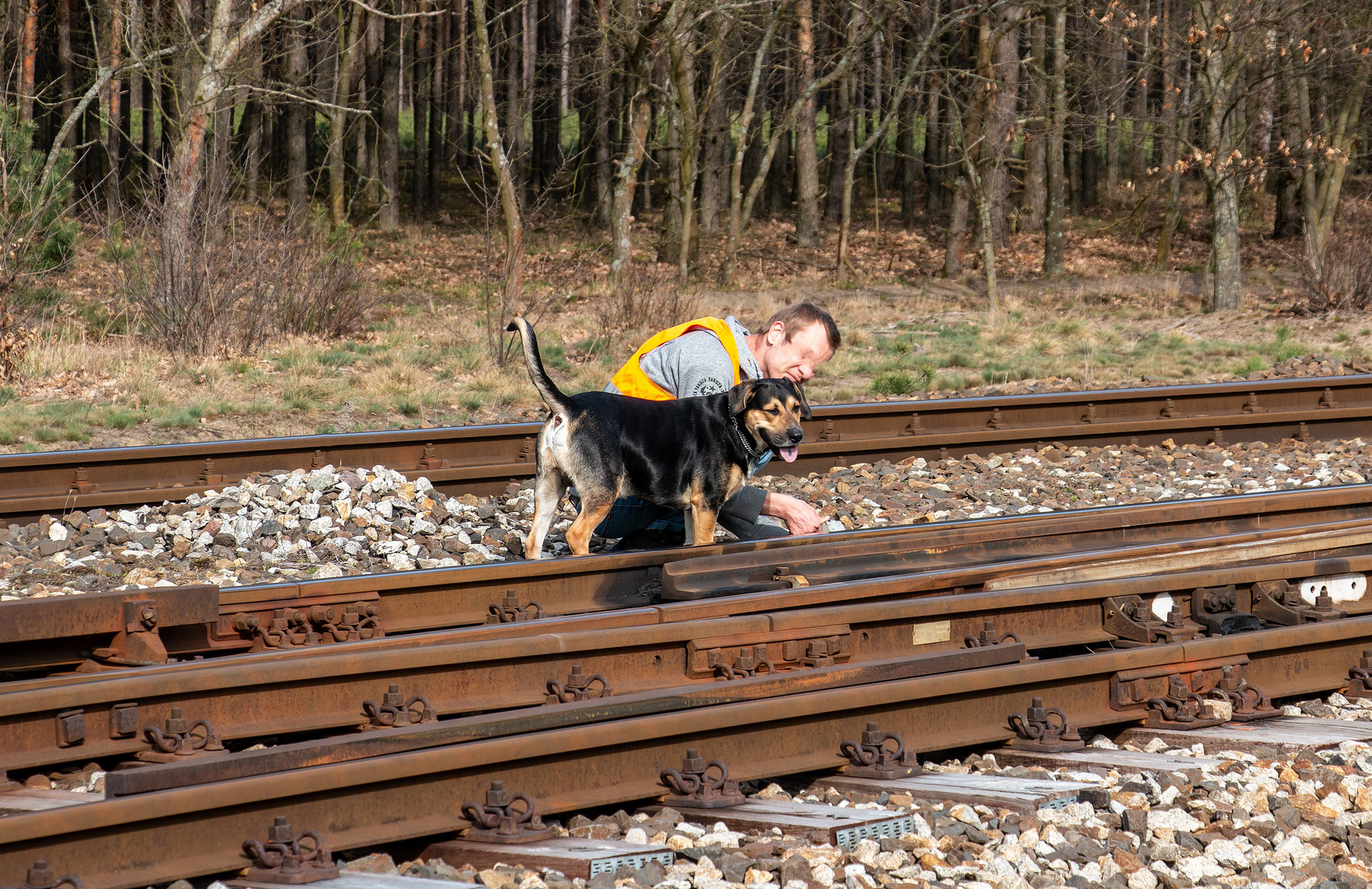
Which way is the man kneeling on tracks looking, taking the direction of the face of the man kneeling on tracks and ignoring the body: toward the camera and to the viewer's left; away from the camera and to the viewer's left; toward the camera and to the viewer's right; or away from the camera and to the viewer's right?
toward the camera and to the viewer's right

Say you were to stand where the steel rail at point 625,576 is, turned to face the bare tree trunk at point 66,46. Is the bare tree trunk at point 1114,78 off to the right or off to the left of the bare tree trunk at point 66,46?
right

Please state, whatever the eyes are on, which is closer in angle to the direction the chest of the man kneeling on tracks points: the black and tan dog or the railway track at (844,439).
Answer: the railway track

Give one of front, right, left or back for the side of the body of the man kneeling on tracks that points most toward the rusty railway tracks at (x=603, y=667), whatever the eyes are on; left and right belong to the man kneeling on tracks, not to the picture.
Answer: right

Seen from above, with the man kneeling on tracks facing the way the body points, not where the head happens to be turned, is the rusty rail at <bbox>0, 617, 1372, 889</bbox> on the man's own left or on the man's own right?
on the man's own right

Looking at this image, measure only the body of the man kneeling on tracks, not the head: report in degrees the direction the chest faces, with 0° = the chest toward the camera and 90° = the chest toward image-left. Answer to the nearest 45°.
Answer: approximately 270°

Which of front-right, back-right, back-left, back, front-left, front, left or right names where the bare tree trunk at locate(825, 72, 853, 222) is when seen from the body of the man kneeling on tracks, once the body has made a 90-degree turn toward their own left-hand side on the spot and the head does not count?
front

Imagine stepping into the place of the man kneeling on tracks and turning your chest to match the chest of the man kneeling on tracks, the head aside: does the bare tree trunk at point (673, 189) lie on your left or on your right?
on your left
